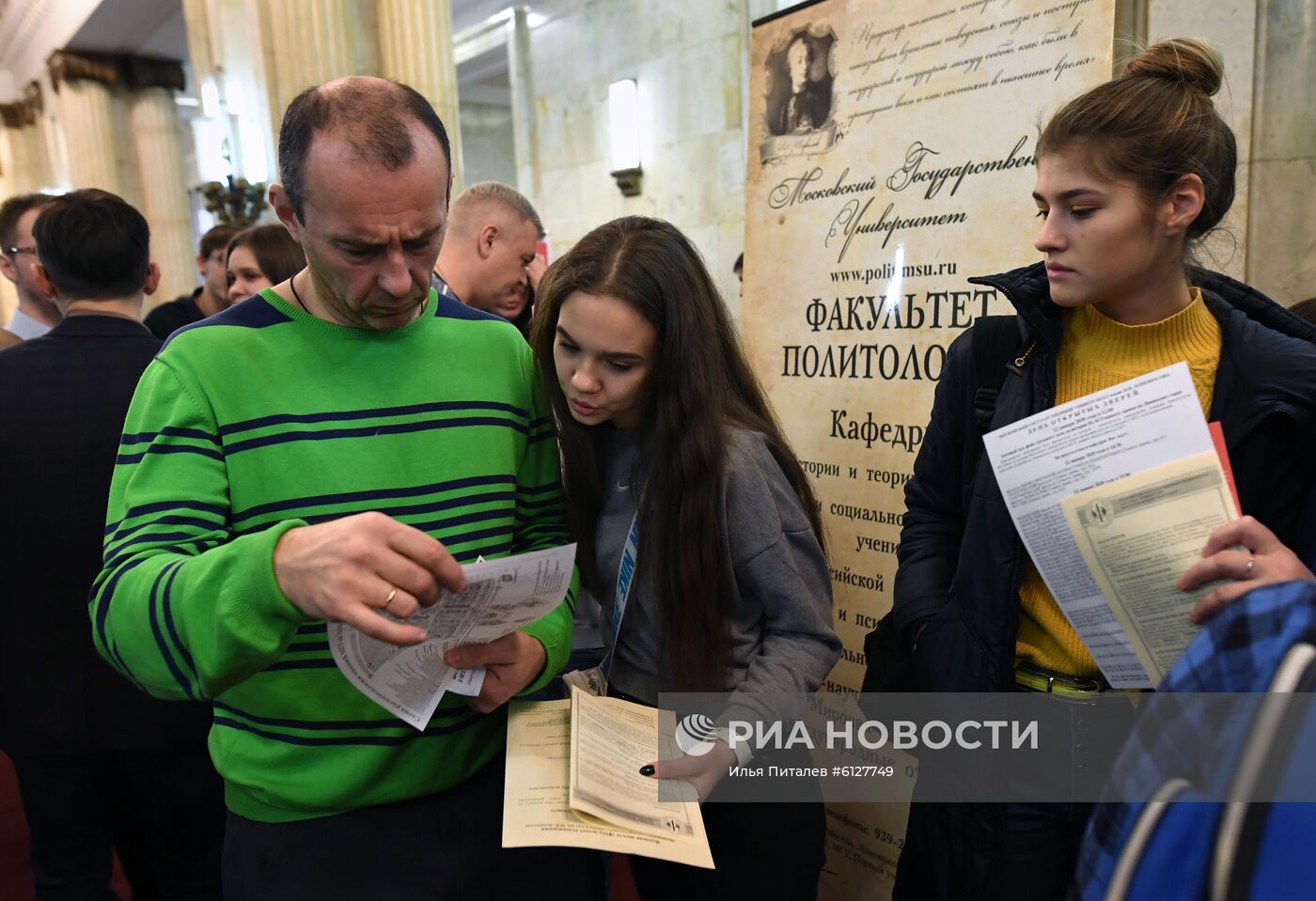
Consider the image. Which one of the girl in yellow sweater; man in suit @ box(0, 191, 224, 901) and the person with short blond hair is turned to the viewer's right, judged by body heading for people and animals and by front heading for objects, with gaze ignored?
the person with short blond hair

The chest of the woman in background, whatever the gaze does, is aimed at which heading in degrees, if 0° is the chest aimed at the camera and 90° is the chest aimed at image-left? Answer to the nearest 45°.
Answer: approximately 45°

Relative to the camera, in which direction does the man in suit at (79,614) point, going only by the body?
away from the camera

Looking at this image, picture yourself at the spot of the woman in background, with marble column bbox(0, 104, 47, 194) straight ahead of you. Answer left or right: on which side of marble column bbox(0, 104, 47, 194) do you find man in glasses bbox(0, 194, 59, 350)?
left

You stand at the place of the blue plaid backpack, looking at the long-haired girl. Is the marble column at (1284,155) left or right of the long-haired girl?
right

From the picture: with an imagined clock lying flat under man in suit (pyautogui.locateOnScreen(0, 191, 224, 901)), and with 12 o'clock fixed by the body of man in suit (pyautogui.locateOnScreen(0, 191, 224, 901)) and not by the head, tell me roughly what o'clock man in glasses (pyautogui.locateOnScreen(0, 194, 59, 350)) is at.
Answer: man in glasses (pyautogui.locateOnScreen(0, 194, 59, 350)) is roughly at 12 o'clock from man in suit (pyautogui.locateOnScreen(0, 191, 224, 901)).

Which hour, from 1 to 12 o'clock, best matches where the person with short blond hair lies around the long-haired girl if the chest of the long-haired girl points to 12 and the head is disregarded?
The person with short blond hair is roughly at 4 o'clock from the long-haired girl.

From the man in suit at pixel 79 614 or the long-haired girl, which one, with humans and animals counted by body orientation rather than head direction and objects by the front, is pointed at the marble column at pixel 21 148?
the man in suit

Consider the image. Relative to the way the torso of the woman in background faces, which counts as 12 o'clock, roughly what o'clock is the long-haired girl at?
The long-haired girl is roughly at 10 o'clock from the woman in background.

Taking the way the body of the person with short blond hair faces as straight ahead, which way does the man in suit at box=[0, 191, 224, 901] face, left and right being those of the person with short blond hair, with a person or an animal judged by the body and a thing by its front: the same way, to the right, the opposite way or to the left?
to the left

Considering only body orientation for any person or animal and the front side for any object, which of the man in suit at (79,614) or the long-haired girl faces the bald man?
the long-haired girl

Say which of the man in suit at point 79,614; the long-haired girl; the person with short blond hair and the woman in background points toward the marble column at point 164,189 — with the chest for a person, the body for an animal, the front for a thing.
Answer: the man in suit

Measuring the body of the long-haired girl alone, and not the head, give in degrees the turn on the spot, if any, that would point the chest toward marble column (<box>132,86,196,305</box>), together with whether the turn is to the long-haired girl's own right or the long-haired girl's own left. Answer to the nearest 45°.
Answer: approximately 90° to the long-haired girl's own right

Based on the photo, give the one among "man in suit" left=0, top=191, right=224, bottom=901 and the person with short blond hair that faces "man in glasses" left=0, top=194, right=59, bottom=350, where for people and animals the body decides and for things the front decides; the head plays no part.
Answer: "man in suit" left=0, top=191, right=224, bottom=901

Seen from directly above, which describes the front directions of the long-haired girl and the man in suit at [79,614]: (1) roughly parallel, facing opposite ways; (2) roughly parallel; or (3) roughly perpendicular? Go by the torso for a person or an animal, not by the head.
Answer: roughly perpendicular

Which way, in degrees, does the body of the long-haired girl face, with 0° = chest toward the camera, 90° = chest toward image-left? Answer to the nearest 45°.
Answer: approximately 45°
